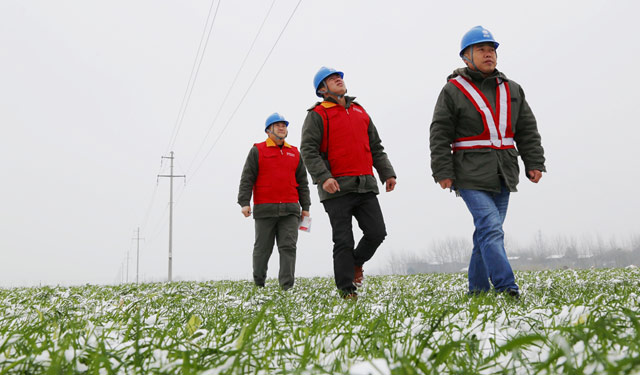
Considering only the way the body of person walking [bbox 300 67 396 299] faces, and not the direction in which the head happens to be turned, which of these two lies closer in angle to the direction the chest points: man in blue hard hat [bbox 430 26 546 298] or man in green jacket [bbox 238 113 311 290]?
the man in blue hard hat

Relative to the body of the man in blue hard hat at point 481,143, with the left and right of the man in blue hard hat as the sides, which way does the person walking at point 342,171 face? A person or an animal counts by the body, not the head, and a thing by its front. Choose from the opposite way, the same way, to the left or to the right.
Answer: the same way

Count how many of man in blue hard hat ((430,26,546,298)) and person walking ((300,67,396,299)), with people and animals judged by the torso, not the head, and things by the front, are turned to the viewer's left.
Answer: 0

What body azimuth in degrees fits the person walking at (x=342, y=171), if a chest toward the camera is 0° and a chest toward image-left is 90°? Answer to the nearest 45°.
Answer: approximately 315°

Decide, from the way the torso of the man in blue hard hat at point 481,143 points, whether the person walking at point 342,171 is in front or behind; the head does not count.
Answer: behind

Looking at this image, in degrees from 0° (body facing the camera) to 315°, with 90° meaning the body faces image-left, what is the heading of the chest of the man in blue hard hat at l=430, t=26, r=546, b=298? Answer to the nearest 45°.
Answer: approximately 315°
